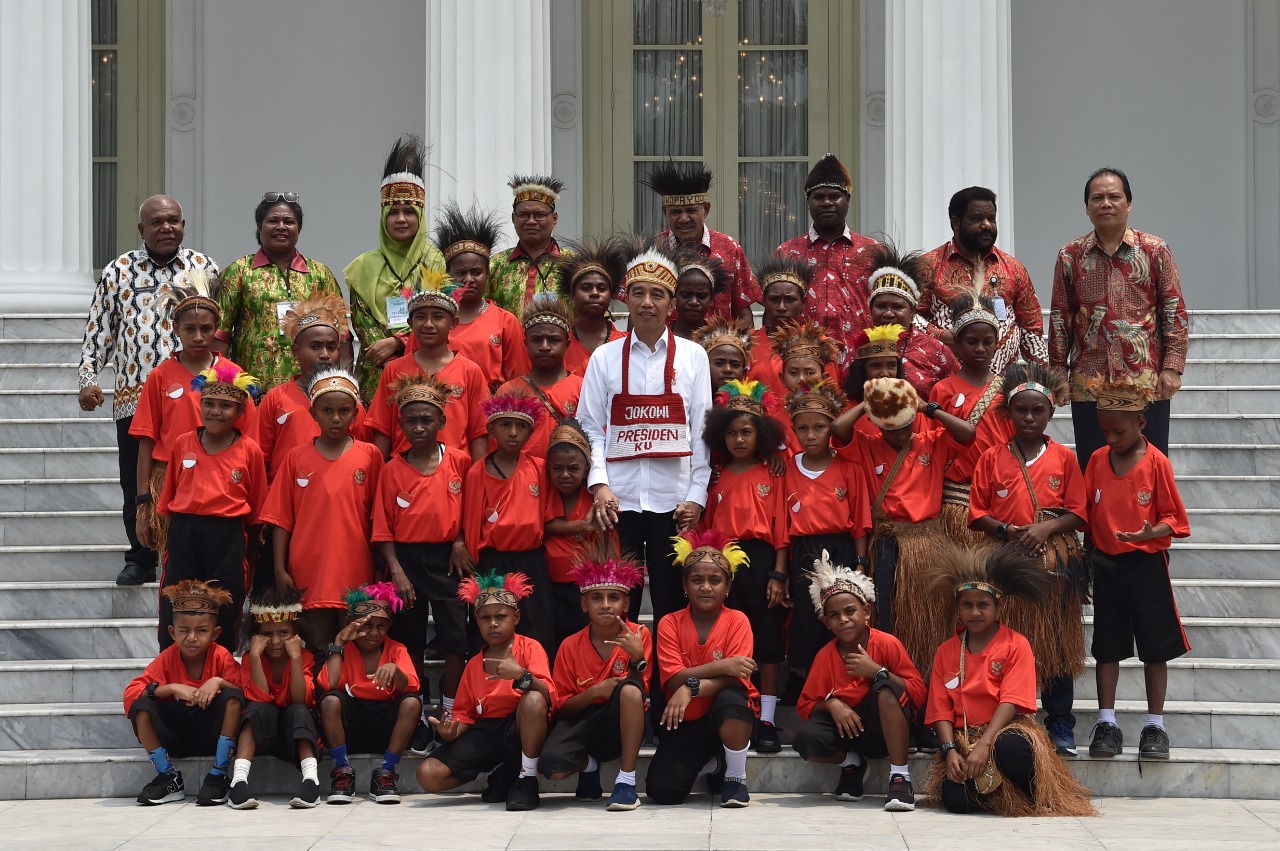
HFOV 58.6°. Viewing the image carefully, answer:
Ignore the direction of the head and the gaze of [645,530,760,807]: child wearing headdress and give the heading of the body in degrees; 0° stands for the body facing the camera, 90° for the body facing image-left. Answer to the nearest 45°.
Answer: approximately 0°

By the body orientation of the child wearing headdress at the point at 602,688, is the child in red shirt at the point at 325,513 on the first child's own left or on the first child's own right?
on the first child's own right

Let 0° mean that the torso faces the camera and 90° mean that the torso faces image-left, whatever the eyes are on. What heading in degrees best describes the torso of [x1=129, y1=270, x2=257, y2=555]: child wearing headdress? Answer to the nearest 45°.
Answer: approximately 0°

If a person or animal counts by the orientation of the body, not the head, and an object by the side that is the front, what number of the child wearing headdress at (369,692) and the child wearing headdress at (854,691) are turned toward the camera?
2

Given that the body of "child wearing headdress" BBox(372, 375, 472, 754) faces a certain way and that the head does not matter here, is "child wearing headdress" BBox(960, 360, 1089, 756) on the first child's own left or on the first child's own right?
on the first child's own left

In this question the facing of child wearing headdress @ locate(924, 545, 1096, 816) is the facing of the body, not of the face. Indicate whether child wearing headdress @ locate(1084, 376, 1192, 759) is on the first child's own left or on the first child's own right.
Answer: on the first child's own left

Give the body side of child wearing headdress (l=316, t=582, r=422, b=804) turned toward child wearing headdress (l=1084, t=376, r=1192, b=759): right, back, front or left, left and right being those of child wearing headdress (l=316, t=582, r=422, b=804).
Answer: left
